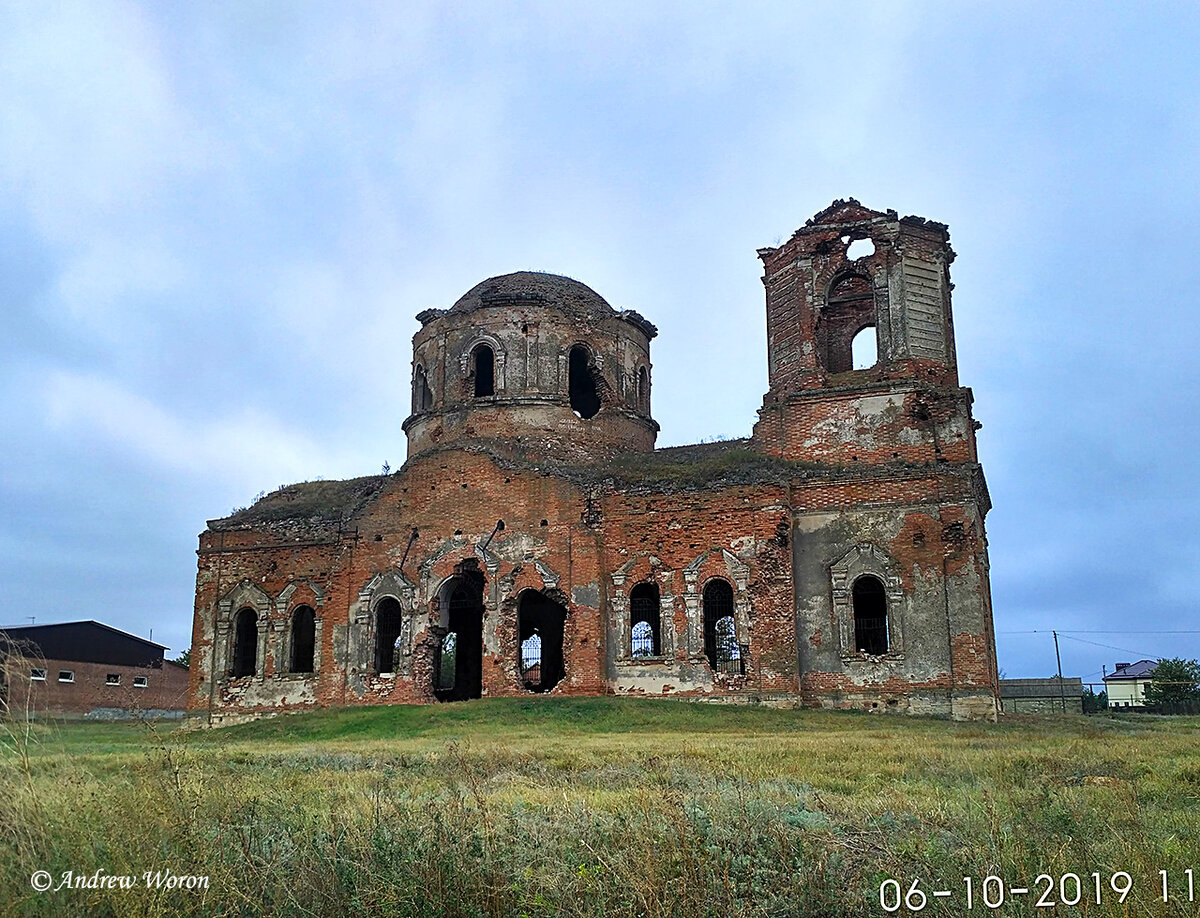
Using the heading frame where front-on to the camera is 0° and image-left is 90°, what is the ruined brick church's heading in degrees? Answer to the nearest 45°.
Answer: approximately 270°
